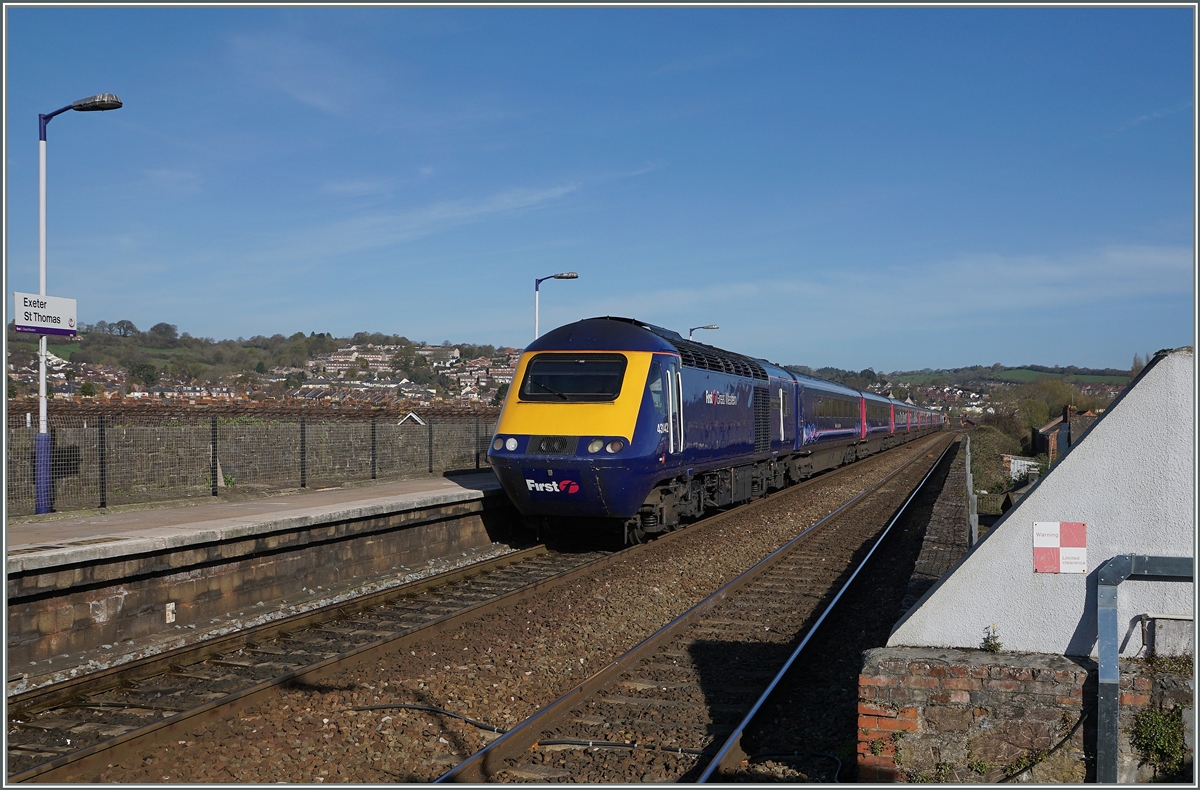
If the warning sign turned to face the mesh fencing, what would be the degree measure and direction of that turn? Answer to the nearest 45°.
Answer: approximately 135° to its right

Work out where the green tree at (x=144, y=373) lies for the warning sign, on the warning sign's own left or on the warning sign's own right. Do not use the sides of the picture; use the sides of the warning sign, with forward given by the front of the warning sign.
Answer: on the warning sign's own right

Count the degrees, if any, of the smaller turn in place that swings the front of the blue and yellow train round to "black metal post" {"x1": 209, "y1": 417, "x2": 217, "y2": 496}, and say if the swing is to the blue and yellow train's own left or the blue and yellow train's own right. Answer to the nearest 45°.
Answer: approximately 45° to the blue and yellow train's own right

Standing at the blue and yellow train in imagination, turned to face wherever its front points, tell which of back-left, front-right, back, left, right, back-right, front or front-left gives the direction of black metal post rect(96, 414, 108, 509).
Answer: front-right

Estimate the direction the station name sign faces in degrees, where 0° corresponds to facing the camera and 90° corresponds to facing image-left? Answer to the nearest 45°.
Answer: approximately 315°

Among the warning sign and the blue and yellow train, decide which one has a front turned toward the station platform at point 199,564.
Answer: the blue and yellow train

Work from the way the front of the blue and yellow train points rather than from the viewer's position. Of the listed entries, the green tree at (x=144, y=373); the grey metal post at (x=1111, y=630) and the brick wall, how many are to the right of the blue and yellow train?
1

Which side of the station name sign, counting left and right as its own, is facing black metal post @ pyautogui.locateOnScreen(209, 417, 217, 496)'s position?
left
